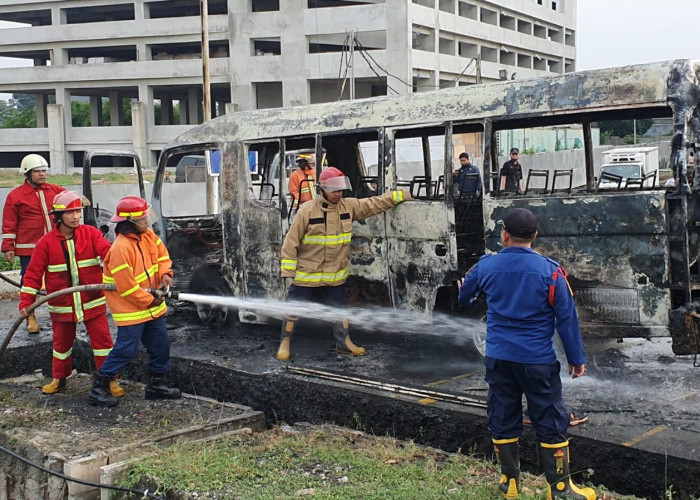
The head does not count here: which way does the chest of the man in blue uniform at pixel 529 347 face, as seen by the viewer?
away from the camera

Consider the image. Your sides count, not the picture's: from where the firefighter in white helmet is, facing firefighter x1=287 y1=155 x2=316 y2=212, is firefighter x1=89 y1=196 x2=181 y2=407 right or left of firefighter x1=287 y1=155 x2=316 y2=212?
right

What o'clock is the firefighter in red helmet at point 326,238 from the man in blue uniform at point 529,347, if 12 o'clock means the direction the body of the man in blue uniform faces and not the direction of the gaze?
The firefighter in red helmet is roughly at 11 o'clock from the man in blue uniform.

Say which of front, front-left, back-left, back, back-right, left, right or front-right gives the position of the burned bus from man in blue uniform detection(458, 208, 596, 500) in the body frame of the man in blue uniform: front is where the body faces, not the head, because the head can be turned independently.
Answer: front

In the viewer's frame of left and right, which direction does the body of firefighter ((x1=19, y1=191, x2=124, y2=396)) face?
facing the viewer

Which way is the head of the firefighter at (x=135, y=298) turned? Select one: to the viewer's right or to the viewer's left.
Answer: to the viewer's right

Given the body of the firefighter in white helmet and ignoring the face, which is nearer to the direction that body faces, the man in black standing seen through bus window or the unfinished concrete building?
the man in black standing seen through bus window

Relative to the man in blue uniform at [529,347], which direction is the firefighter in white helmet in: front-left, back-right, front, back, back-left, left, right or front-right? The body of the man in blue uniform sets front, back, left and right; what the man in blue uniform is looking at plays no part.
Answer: front-left

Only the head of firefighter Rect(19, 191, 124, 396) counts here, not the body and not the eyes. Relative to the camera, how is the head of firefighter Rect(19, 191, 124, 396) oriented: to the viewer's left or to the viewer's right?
to the viewer's right
